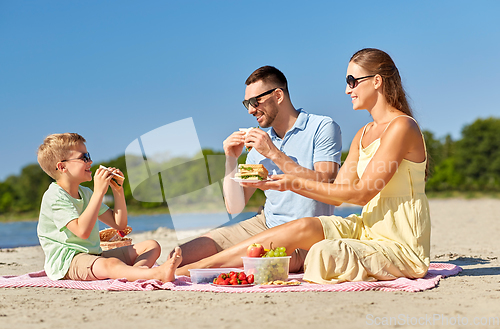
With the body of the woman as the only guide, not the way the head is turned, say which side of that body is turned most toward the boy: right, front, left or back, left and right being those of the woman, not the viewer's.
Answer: front

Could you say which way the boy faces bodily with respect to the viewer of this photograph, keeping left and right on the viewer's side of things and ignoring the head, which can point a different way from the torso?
facing to the right of the viewer

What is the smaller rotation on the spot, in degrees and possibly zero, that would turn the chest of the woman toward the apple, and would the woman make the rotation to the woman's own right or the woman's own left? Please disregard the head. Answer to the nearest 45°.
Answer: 0° — they already face it

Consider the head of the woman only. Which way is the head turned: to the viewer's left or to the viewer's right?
to the viewer's left

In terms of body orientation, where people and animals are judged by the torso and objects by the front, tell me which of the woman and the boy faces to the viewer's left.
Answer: the woman

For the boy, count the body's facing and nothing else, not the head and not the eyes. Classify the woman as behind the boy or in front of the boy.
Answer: in front

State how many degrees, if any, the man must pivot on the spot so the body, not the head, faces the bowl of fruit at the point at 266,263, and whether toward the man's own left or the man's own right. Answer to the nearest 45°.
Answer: approximately 45° to the man's own left

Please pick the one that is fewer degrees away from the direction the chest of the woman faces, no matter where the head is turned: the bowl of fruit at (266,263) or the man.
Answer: the bowl of fruit

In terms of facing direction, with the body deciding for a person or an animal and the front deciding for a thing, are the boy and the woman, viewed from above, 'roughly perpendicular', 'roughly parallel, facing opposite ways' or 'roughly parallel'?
roughly parallel, facing opposite ways

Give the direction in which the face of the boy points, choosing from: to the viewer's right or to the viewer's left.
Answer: to the viewer's right

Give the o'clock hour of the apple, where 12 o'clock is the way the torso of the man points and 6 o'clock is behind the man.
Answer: The apple is roughly at 11 o'clock from the man.

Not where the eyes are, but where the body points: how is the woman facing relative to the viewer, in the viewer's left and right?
facing to the left of the viewer

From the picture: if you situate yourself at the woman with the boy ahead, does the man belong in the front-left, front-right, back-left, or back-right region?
front-right

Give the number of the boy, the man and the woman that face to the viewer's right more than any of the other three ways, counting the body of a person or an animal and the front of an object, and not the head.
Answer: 1

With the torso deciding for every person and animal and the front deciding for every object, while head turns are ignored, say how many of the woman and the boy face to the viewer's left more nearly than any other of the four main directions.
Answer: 1

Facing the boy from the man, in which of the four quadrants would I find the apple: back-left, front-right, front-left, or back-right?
front-left
